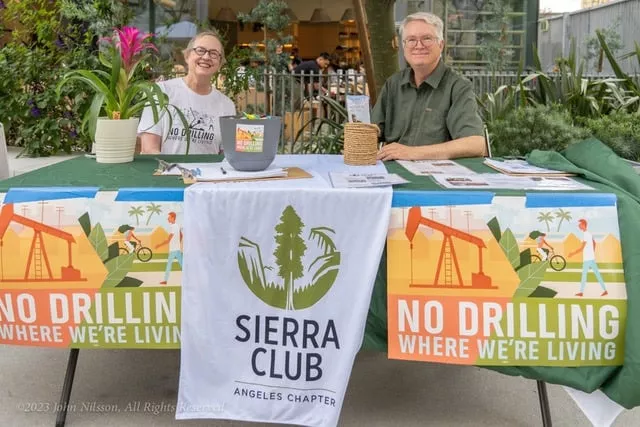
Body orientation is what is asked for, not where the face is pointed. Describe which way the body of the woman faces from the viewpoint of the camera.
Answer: toward the camera

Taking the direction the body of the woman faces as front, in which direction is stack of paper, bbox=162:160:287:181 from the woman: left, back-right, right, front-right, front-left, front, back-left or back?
front

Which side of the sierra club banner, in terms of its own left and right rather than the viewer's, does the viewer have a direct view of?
front

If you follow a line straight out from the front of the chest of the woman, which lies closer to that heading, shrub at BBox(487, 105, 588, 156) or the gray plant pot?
the gray plant pot

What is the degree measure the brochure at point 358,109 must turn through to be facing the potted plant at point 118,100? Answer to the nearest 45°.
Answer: approximately 90° to its right

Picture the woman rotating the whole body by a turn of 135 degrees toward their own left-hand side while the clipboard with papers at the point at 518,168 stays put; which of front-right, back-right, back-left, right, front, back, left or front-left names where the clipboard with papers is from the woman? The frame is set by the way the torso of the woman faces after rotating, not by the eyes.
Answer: right

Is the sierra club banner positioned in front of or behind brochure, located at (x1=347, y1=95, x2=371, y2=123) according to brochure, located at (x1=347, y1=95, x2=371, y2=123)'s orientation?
in front

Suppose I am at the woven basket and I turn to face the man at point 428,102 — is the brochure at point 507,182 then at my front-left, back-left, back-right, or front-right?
back-right

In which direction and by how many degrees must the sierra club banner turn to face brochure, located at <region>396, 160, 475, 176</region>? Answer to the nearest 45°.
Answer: approximately 135° to its left
